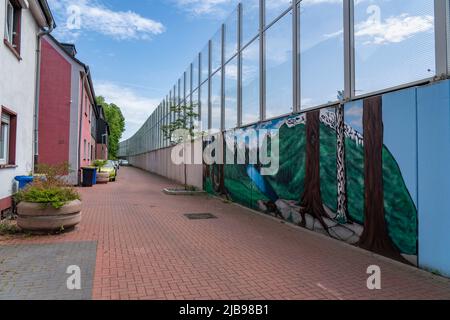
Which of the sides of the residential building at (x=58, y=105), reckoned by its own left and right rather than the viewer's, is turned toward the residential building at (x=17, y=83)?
right

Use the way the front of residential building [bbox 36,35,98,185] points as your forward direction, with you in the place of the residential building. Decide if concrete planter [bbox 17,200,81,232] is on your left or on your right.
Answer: on your right

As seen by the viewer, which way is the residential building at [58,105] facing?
to the viewer's right

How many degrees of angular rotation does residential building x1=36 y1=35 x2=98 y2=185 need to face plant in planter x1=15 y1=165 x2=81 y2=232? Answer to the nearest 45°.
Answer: approximately 90° to its right

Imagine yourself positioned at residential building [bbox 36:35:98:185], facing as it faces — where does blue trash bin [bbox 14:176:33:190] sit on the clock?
The blue trash bin is roughly at 3 o'clock from the residential building.

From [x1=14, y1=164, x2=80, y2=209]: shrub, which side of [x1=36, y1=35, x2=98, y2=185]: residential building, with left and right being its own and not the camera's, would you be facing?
right

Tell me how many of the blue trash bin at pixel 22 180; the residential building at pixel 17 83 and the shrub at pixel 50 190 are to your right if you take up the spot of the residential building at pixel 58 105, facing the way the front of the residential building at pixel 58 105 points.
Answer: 3

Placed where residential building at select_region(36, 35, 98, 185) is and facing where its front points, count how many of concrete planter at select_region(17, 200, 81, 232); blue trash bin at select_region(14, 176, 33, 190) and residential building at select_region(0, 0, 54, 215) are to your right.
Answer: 3
